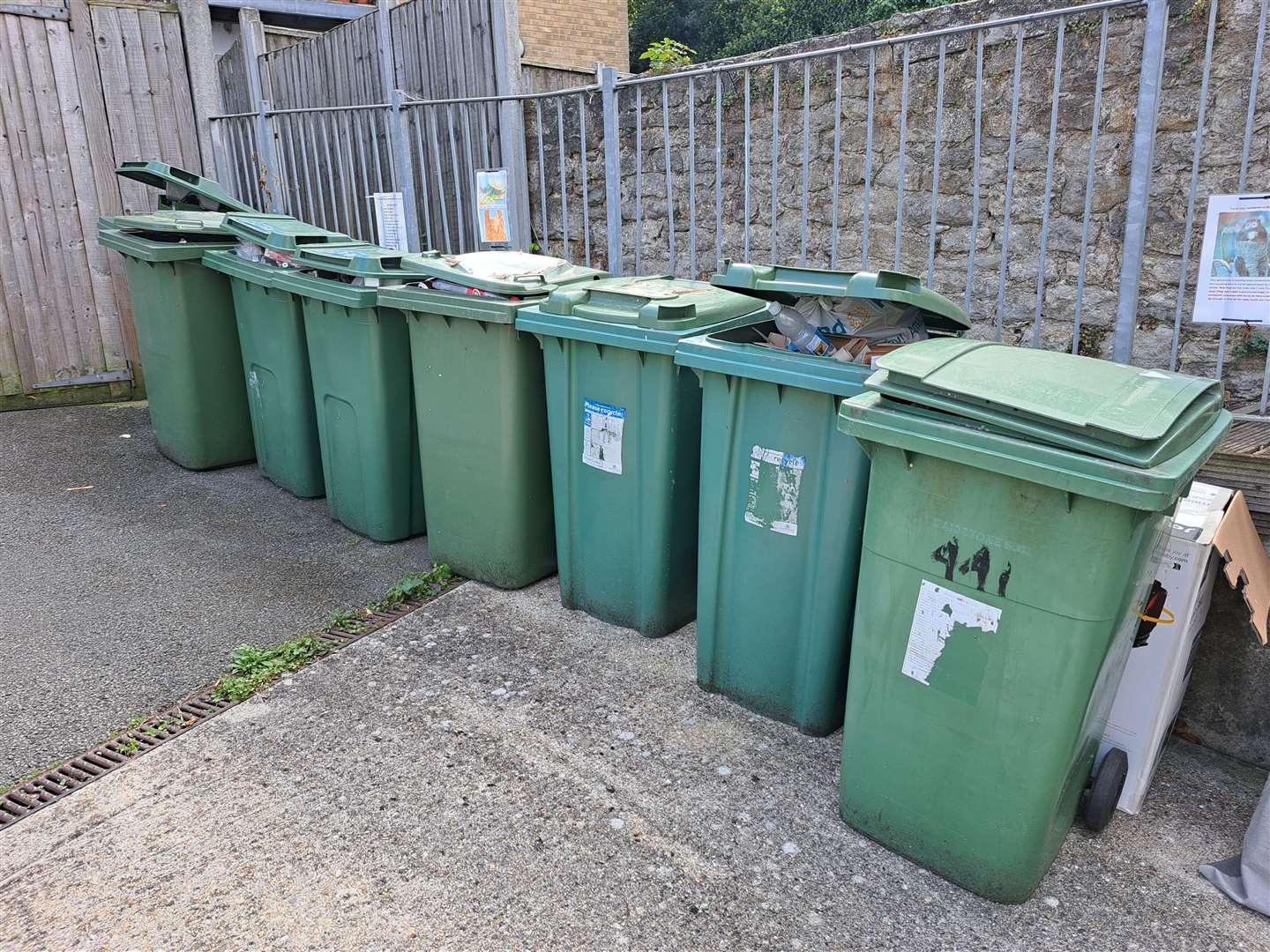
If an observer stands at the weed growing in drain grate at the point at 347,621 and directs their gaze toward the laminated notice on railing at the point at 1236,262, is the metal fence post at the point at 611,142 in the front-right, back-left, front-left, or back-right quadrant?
front-left

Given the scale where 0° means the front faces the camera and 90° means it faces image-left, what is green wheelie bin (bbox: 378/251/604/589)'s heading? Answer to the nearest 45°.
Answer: approximately 45°

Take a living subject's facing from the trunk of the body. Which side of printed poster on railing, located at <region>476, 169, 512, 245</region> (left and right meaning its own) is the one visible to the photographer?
front

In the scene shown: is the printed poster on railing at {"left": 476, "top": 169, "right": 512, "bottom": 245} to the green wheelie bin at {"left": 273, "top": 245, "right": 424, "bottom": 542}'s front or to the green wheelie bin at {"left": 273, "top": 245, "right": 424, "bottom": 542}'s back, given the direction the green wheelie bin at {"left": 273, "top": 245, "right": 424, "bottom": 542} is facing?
to the back

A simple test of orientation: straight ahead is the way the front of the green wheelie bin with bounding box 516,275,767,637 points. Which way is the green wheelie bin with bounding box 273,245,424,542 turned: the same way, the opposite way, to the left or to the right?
the same way

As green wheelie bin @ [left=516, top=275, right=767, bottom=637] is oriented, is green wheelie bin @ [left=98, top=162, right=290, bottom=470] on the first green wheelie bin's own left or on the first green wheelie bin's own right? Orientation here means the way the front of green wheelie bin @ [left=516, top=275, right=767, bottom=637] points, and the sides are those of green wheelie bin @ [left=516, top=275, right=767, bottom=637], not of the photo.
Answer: on the first green wheelie bin's own right

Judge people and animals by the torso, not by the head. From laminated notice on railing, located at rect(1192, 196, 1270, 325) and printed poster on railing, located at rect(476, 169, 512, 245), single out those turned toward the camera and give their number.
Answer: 2

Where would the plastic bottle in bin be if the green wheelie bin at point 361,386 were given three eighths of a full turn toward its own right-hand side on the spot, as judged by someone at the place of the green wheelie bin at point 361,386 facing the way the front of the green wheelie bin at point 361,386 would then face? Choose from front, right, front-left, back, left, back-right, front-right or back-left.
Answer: back-right

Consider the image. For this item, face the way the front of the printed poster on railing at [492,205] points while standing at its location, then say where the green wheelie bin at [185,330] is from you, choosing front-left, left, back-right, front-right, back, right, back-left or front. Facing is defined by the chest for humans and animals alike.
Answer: right

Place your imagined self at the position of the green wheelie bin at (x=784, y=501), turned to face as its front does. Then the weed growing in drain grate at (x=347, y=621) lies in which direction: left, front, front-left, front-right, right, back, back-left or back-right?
front-right

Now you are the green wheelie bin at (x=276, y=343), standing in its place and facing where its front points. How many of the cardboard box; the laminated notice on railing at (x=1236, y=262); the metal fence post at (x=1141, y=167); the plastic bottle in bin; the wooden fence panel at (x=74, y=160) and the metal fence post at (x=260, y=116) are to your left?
4

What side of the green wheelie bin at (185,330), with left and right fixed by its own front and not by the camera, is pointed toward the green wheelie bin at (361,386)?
left

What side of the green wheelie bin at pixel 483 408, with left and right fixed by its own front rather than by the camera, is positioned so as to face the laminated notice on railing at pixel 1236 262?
left

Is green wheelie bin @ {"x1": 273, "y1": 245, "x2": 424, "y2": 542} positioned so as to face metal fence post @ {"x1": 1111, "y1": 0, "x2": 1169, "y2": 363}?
no

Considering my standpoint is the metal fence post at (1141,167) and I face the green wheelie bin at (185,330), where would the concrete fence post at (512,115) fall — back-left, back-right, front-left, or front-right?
front-right

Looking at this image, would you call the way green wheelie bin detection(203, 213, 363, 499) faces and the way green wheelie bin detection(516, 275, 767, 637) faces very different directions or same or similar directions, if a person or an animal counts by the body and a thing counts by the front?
same or similar directions

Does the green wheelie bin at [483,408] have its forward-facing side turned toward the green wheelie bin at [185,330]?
no

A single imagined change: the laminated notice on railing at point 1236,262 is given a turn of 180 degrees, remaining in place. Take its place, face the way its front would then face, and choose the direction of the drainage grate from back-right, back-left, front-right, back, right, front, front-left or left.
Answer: back-left

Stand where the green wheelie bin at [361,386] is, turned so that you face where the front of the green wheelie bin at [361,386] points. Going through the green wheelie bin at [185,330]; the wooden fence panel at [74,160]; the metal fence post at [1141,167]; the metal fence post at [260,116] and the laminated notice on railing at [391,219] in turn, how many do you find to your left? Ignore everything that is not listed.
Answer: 1

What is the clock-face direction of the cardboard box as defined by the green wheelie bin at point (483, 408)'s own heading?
The cardboard box is roughly at 9 o'clock from the green wheelie bin.

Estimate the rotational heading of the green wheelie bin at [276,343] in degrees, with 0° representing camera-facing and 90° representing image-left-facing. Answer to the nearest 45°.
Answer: approximately 45°

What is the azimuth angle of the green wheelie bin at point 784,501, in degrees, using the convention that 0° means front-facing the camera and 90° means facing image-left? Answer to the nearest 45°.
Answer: approximately 45°

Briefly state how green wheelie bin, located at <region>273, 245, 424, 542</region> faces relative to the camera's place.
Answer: facing the viewer and to the left of the viewer
